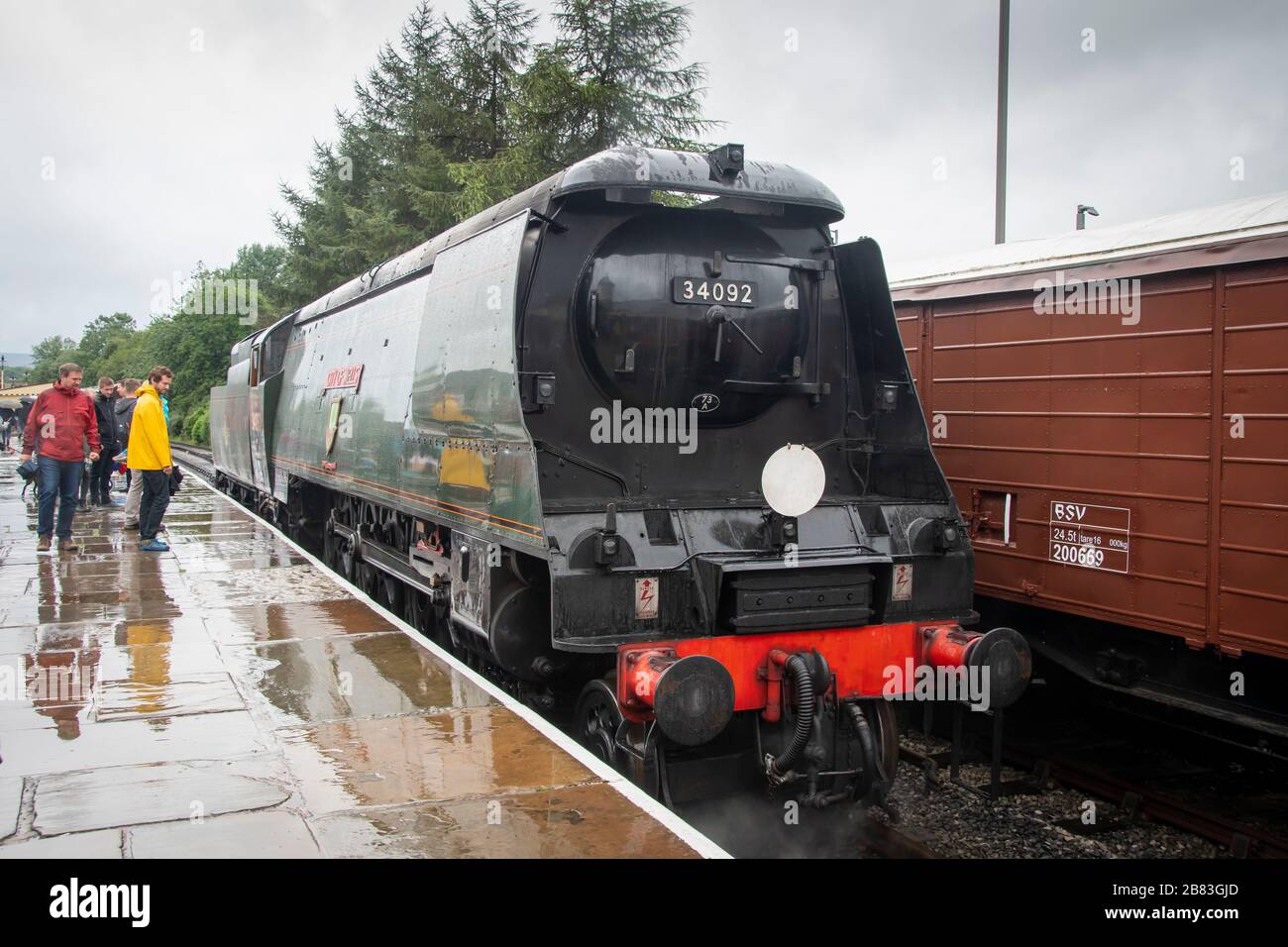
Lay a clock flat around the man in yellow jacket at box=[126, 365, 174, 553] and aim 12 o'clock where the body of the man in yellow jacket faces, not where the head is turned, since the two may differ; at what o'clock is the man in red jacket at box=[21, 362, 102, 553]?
The man in red jacket is roughly at 6 o'clock from the man in yellow jacket.

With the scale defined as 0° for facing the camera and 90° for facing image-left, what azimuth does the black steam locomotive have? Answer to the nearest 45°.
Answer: approximately 315°

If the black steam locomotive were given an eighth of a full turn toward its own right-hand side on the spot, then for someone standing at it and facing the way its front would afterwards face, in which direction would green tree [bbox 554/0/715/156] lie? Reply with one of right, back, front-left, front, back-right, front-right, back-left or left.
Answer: back

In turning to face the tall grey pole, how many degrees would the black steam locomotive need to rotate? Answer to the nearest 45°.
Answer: approximately 90° to its left

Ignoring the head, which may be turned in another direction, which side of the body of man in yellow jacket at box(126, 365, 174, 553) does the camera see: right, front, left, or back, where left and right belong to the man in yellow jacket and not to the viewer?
right

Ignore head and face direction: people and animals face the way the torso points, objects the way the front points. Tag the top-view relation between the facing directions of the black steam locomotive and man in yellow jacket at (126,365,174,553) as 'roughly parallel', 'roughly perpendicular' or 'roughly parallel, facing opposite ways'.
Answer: roughly perpendicular

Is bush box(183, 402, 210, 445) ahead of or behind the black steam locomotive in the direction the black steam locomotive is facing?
behind

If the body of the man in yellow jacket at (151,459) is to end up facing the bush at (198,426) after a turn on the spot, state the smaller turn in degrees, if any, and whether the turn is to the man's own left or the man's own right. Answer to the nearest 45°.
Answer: approximately 90° to the man's own left

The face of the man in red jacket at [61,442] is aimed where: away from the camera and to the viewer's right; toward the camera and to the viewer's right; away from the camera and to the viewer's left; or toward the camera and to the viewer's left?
toward the camera and to the viewer's right

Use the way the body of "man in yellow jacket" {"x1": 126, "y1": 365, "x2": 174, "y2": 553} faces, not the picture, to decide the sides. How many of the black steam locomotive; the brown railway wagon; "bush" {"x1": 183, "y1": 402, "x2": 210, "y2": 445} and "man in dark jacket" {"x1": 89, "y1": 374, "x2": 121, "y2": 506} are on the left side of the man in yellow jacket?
2

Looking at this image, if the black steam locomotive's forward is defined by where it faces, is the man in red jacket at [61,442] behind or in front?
behind
